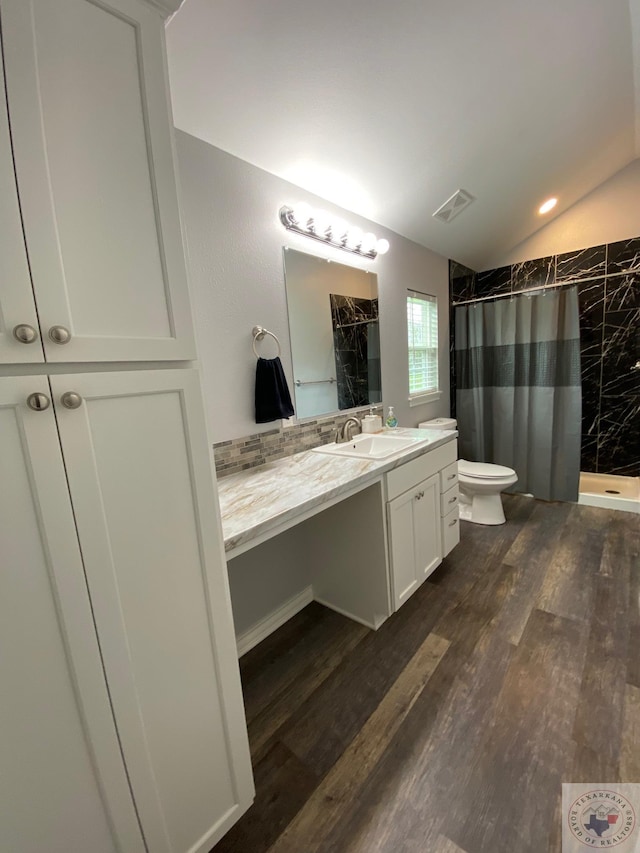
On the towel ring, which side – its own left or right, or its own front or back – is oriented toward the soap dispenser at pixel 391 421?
left

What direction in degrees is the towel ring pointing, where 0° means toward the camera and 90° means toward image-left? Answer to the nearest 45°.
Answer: approximately 315°

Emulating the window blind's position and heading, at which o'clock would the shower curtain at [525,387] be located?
The shower curtain is roughly at 10 o'clock from the window blind.

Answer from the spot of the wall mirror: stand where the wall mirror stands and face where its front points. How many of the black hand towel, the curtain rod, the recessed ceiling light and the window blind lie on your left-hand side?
3

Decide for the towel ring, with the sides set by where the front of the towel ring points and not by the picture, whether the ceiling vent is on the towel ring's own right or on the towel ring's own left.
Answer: on the towel ring's own left

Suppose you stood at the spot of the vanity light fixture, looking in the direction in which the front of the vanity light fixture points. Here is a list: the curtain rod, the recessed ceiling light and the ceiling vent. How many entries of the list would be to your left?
3

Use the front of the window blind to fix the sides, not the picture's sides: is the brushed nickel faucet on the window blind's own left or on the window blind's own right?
on the window blind's own right

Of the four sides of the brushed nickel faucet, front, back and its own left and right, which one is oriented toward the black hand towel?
right
